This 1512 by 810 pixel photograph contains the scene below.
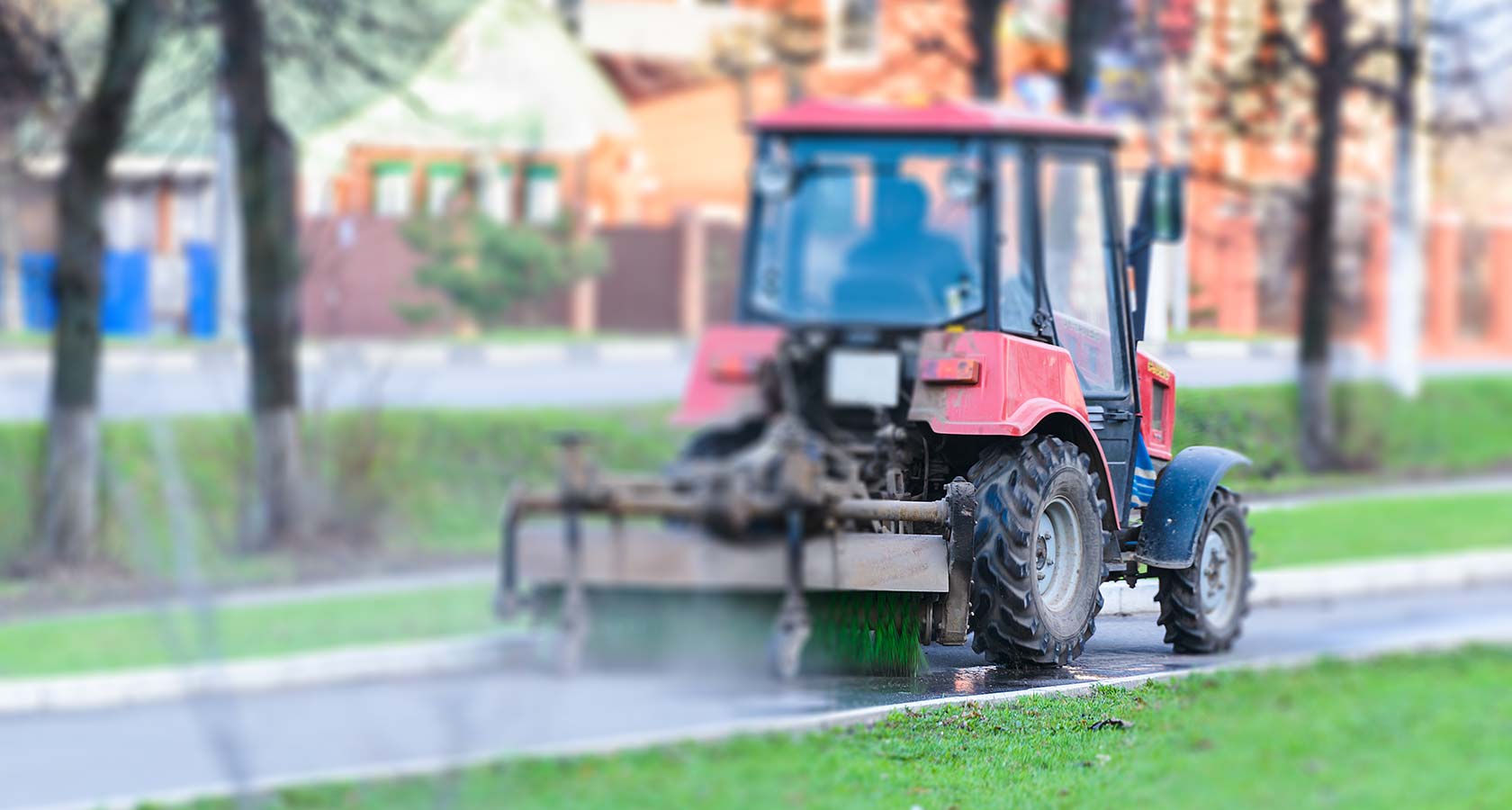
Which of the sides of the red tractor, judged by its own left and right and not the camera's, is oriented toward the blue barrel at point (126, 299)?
left

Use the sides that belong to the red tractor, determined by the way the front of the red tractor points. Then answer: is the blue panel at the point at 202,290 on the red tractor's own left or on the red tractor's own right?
on the red tractor's own left

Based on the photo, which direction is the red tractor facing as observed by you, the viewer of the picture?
facing away from the viewer and to the right of the viewer

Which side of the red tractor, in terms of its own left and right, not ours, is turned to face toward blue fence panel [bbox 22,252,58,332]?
left
